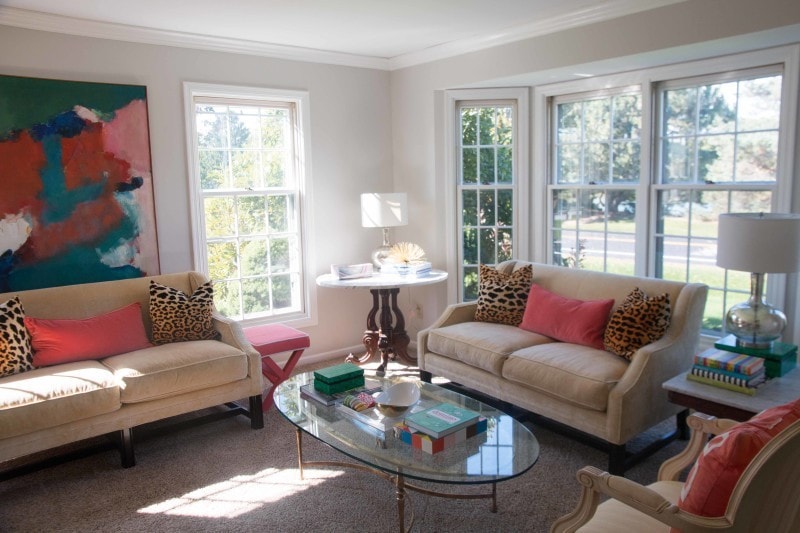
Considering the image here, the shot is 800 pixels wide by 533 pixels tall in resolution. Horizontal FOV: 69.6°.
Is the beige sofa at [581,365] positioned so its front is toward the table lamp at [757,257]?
no

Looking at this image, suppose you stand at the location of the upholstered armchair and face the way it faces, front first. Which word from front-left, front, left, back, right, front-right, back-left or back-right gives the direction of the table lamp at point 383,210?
front

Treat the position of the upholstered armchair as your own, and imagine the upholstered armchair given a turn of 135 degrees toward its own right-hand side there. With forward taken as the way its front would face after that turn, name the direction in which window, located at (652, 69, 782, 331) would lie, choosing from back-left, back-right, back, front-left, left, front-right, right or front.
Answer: left

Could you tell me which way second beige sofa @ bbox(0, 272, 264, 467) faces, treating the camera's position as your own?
facing the viewer and to the right of the viewer

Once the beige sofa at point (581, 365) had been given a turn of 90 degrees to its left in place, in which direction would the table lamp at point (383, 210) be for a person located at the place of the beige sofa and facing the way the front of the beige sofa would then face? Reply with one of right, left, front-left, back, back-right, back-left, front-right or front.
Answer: back

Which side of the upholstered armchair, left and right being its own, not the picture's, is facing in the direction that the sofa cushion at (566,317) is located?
front

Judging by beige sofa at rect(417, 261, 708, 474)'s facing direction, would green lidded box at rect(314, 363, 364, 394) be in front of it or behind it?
in front

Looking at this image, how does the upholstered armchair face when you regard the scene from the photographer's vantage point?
facing away from the viewer and to the left of the viewer

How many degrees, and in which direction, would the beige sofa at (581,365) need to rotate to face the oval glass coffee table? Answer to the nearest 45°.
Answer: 0° — it already faces it

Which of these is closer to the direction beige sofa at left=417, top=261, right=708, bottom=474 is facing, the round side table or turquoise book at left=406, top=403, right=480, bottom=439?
the turquoise book

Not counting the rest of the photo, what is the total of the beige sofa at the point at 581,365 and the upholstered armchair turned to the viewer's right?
0

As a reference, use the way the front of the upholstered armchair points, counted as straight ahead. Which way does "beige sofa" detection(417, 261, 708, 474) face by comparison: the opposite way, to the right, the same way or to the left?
to the left

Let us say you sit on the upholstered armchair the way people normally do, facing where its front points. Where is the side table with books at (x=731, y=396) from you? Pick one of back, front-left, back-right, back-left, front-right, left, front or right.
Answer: front-right

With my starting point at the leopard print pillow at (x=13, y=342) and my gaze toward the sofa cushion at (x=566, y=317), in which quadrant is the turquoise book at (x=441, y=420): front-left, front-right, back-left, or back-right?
front-right

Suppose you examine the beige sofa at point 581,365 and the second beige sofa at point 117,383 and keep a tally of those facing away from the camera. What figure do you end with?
0

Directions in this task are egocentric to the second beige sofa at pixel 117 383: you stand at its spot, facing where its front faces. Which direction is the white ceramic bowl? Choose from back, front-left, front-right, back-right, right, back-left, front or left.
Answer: front

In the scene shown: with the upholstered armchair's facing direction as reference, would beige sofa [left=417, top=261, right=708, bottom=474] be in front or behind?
in front

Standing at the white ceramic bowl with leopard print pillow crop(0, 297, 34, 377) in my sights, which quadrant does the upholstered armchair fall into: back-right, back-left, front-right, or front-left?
back-left

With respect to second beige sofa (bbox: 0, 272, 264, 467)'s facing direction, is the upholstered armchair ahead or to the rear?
ahead

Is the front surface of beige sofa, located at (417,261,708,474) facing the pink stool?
no

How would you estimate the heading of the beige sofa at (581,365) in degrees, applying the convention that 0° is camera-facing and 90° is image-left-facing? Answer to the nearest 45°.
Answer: approximately 45°
